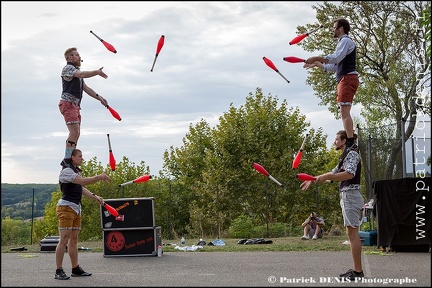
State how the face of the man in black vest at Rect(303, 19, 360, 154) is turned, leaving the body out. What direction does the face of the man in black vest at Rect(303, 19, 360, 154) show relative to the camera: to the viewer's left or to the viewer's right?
to the viewer's left

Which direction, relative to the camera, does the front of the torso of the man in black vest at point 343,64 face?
to the viewer's left

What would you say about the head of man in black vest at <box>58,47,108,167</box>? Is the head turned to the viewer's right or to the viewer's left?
to the viewer's right

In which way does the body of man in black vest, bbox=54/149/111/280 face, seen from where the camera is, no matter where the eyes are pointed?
to the viewer's right

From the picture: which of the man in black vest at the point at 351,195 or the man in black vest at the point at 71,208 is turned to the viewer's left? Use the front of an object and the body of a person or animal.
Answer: the man in black vest at the point at 351,195

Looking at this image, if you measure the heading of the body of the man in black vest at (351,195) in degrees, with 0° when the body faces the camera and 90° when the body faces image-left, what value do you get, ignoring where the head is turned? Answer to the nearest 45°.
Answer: approximately 90°

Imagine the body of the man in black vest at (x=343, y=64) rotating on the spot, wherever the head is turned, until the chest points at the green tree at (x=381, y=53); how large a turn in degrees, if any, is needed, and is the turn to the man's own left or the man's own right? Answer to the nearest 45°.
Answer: approximately 90° to the man's own right

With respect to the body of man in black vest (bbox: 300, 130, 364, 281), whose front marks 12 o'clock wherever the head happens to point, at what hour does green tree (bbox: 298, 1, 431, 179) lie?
The green tree is roughly at 3 o'clock from the man in black vest.

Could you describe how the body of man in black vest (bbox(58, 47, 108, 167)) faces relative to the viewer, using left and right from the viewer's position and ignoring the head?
facing to the right of the viewer

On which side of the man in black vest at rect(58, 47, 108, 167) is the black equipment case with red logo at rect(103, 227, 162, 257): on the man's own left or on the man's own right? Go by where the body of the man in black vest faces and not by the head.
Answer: on the man's own left

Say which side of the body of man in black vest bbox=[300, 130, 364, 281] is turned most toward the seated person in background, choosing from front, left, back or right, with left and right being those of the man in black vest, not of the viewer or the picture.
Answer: right
